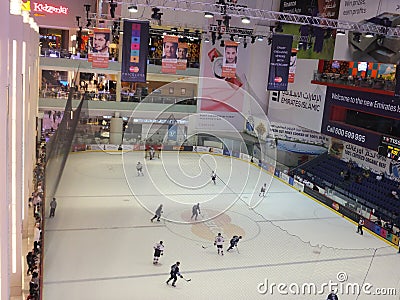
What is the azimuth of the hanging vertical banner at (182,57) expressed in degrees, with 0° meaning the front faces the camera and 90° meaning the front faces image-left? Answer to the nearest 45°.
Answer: approximately 0°

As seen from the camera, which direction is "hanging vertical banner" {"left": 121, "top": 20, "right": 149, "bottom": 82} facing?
toward the camera

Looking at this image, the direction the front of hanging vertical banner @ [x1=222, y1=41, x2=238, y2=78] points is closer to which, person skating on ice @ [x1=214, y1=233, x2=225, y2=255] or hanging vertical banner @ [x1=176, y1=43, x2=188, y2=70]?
the person skating on ice

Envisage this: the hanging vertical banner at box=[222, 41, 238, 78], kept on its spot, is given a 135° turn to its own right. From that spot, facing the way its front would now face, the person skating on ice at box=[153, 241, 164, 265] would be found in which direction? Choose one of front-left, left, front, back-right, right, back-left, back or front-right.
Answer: back-left

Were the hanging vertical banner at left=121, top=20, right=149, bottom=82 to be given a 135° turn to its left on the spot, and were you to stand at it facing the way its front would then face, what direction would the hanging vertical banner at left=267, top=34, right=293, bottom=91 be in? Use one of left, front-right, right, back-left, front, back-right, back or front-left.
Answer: front-right

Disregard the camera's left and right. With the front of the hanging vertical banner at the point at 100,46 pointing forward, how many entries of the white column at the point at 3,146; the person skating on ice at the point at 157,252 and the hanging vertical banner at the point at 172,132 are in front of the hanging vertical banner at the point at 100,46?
2

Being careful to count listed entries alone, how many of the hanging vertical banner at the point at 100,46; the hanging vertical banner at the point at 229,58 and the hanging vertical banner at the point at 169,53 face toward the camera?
3

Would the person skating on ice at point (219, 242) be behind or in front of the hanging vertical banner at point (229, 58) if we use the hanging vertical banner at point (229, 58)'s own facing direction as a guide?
in front

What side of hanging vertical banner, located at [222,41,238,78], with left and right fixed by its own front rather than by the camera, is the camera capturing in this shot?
front

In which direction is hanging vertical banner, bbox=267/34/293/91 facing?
toward the camera

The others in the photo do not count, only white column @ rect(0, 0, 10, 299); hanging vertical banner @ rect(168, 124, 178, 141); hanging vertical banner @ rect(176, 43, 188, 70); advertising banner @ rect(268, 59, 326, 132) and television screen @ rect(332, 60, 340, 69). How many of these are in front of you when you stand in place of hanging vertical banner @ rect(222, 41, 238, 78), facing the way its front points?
1

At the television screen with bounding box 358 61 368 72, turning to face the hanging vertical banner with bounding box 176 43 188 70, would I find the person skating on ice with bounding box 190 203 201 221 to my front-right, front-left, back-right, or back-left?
front-left
